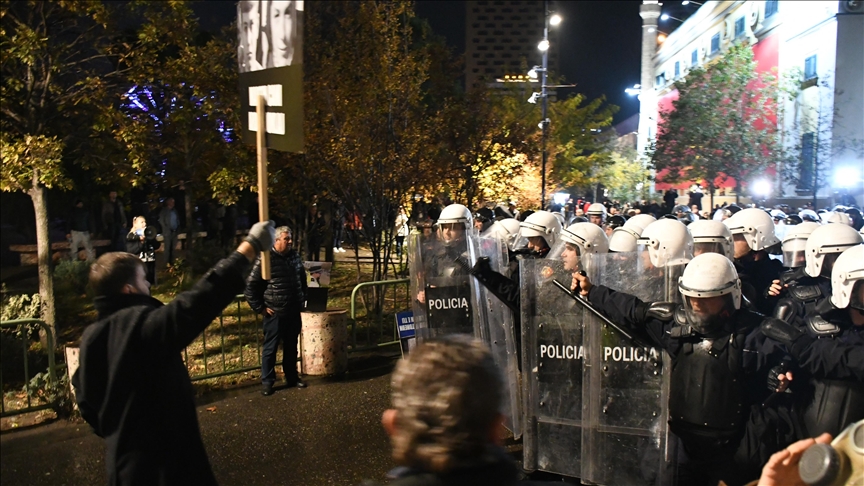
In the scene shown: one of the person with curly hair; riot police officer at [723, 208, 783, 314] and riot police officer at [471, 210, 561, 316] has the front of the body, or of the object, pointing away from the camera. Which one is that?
the person with curly hair

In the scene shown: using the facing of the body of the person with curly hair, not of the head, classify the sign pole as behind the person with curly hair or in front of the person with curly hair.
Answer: in front

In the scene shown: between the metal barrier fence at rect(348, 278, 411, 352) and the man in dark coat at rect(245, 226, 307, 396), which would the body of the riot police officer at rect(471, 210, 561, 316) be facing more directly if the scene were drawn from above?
the man in dark coat

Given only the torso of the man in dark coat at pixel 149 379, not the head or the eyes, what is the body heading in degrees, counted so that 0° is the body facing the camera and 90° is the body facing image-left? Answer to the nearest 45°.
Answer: approximately 225°

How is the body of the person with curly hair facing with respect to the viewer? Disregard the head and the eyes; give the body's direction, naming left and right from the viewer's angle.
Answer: facing away from the viewer

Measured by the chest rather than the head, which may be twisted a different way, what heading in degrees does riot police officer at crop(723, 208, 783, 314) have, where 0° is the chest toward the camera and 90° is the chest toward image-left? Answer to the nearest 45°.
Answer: approximately 90°

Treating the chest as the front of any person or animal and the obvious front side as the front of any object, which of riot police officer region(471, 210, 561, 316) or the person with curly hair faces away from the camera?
the person with curly hair

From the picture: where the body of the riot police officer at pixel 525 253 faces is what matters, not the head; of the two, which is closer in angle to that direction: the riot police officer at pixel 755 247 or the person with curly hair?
the person with curly hair

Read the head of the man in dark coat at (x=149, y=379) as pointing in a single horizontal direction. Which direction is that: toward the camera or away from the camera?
away from the camera

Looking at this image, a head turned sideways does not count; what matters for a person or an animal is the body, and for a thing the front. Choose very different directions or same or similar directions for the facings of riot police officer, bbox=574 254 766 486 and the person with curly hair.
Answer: very different directions
